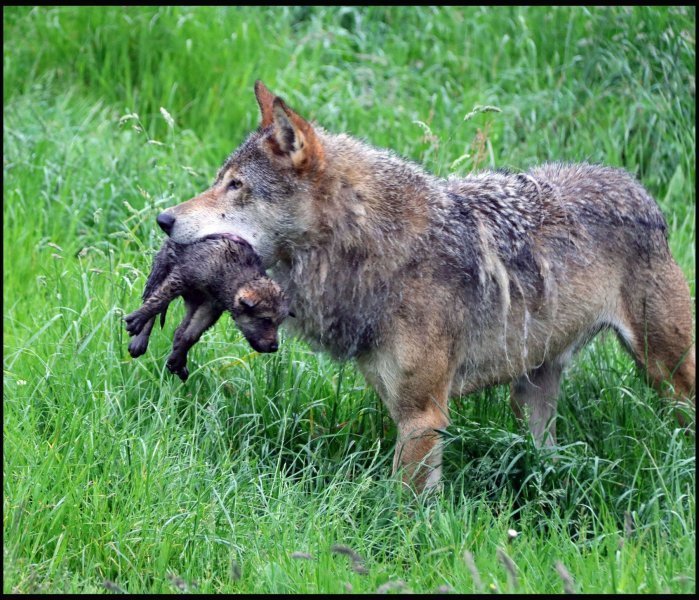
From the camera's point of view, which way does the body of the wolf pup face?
to the viewer's right
